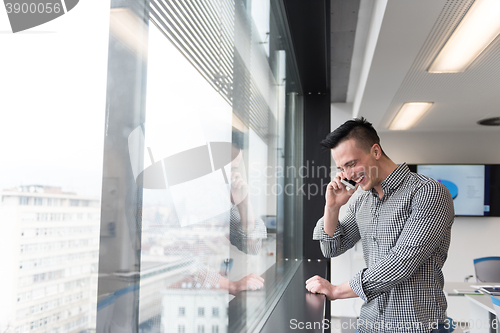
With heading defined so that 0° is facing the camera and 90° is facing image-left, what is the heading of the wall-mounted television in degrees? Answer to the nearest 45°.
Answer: approximately 0°

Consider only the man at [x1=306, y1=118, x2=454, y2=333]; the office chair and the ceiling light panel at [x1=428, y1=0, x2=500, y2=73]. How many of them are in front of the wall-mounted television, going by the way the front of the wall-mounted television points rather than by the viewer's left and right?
3

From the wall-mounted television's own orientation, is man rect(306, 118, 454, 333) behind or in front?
in front

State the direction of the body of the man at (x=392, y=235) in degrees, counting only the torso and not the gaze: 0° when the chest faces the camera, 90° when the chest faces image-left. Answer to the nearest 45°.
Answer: approximately 45°

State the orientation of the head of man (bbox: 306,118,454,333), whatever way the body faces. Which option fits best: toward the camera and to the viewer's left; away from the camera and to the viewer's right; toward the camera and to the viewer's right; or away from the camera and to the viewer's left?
toward the camera and to the viewer's left

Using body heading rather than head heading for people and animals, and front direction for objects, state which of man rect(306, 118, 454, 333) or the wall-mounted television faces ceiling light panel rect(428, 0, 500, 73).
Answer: the wall-mounted television

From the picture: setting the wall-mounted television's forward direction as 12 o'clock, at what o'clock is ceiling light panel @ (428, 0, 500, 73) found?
The ceiling light panel is roughly at 12 o'clock from the wall-mounted television.

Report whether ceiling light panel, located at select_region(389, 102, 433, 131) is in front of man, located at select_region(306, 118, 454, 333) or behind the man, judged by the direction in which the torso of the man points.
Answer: behind

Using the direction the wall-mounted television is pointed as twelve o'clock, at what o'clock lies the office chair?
The office chair is roughly at 12 o'clock from the wall-mounted television.

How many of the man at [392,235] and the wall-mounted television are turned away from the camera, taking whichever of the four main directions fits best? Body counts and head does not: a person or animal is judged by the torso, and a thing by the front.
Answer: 0
